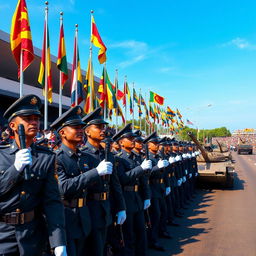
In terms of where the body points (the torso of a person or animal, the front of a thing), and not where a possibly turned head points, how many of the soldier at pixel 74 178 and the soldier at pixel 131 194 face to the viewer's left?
0

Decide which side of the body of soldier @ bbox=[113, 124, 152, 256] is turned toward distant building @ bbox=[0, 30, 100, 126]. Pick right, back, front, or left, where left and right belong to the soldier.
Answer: back

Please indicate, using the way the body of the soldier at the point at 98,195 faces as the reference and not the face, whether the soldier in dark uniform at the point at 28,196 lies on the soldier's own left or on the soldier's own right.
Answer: on the soldier's own right

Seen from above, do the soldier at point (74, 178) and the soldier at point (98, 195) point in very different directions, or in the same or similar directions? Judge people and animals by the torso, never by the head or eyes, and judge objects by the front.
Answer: same or similar directions

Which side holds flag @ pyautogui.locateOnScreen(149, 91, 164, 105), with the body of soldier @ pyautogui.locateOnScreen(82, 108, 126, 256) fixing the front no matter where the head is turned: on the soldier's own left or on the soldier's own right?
on the soldier's own left

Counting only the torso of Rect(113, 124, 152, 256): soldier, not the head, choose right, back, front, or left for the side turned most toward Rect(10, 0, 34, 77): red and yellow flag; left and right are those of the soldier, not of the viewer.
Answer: back

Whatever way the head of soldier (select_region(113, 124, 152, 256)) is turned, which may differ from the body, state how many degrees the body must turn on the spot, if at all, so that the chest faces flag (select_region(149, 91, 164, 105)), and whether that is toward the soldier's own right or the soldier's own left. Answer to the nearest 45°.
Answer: approximately 135° to the soldier's own left

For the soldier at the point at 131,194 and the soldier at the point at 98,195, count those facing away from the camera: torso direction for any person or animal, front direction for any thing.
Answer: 0

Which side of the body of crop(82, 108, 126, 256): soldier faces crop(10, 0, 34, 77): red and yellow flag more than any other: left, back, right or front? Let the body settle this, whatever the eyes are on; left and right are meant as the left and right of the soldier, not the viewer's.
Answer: back

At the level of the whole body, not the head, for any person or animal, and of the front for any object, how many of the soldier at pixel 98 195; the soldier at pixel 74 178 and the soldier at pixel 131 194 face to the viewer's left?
0

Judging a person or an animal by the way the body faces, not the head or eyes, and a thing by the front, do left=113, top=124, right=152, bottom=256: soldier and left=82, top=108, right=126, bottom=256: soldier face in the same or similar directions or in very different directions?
same or similar directions

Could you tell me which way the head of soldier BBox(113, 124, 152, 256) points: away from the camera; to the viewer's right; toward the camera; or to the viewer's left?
to the viewer's right
